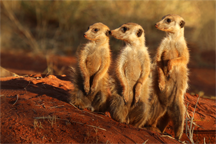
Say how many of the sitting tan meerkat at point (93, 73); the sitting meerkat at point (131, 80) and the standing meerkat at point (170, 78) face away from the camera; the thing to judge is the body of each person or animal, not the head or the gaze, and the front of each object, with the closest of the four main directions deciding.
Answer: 0

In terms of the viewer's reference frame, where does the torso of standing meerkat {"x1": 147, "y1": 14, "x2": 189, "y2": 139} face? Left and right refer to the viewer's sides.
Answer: facing the viewer and to the left of the viewer

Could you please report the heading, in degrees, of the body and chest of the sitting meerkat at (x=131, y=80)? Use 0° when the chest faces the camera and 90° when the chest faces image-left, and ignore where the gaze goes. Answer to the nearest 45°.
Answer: approximately 45°

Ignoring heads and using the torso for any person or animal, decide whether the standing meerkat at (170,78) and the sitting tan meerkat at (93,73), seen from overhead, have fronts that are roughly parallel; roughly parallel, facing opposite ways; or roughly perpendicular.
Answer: roughly parallel

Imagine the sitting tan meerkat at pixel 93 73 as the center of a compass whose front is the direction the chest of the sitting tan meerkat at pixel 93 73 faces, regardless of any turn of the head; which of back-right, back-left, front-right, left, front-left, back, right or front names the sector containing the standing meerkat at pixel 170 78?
back-left

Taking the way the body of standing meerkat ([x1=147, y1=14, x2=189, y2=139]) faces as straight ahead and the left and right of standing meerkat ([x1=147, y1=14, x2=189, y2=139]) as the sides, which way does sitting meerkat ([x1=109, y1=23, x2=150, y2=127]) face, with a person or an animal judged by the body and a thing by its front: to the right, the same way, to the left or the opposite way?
the same way

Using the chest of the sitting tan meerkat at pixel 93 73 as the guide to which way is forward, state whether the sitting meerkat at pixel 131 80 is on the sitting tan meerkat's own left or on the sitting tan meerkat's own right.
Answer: on the sitting tan meerkat's own left

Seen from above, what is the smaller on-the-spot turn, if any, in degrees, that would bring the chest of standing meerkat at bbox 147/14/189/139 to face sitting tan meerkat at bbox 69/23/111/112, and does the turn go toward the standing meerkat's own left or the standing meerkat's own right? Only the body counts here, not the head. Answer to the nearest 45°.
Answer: approximately 45° to the standing meerkat's own right

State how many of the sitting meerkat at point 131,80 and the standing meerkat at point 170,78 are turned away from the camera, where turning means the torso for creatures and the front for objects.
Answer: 0

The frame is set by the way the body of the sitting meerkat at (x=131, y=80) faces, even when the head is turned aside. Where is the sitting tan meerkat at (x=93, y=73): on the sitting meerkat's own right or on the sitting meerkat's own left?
on the sitting meerkat's own right

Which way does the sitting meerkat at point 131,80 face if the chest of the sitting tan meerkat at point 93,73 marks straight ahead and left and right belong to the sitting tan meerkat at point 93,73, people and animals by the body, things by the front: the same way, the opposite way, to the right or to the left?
the same way
